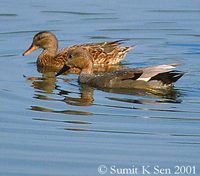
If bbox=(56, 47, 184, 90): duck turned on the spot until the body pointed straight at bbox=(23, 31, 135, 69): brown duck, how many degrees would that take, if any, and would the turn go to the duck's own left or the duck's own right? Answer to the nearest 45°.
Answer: approximately 45° to the duck's own right

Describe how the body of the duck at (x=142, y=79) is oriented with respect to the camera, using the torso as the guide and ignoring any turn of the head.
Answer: to the viewer's left

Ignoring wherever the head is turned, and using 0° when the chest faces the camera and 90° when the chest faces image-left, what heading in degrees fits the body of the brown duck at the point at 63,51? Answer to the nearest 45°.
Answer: approximately 90°

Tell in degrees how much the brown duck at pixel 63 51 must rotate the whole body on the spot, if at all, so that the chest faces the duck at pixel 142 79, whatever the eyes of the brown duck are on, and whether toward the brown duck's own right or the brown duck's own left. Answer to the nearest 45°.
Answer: approximately 135° to the brown duck's own left

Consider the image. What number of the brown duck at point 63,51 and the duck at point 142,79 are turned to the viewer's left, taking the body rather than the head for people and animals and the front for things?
2
